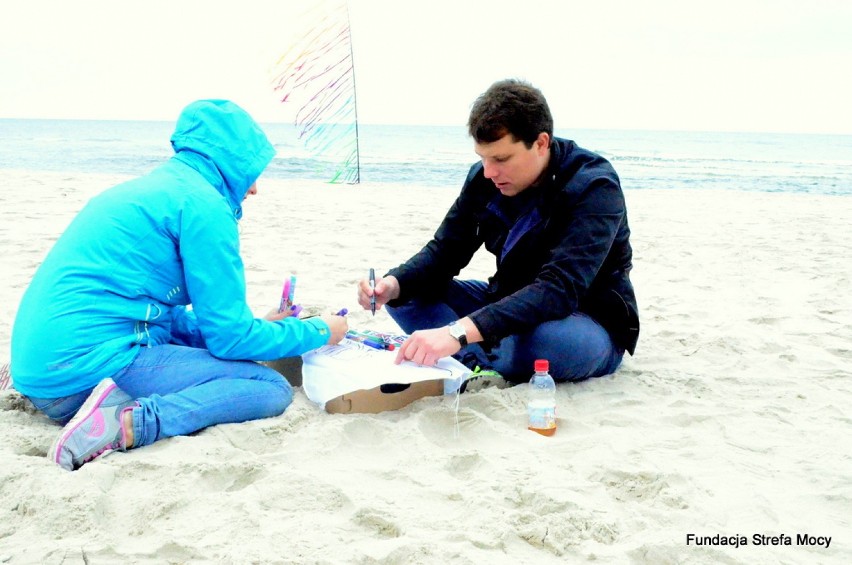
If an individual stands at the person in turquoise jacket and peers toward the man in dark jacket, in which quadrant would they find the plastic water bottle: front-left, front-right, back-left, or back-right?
front-right

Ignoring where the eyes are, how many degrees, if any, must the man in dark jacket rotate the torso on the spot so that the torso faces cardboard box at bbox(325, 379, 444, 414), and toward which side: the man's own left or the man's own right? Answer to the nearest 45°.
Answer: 0° — they already face it

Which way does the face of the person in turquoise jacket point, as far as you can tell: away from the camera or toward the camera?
away from the camera

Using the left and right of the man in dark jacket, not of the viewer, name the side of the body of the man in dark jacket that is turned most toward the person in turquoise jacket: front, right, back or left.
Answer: front

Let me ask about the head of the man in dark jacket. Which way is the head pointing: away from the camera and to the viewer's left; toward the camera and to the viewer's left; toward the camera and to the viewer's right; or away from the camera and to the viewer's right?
toward the camera and to the viewer's left

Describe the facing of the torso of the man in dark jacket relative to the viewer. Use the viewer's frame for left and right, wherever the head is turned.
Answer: facing the viewer and to the left of the viewer

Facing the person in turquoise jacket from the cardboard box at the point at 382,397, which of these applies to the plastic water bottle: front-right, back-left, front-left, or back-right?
back-left
